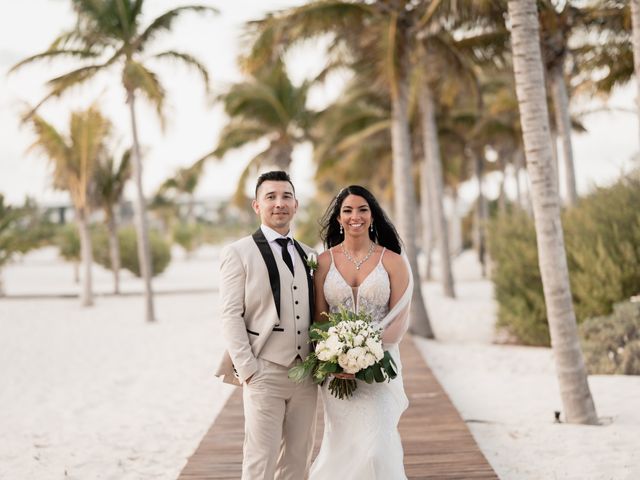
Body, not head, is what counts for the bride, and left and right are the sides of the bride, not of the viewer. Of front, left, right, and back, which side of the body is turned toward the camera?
front

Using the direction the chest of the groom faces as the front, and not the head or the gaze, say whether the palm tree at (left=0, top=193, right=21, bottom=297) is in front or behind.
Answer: behind

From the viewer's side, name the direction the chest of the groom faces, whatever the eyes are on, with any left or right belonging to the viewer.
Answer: facing the viewer and to the right of the viewer

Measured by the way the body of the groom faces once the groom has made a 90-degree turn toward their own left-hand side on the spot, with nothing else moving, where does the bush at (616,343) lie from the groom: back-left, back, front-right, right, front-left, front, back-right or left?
front

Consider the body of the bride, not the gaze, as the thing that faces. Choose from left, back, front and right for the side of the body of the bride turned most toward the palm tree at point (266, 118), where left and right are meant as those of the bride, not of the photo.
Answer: back

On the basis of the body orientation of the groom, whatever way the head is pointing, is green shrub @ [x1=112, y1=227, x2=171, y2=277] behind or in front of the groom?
behind

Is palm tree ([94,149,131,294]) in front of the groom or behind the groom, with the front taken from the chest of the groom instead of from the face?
behind

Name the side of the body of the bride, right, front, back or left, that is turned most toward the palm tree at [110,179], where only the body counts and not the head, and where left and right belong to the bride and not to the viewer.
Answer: back

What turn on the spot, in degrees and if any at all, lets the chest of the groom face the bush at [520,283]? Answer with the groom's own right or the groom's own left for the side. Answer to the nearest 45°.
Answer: approximately 90° to the groom's own left

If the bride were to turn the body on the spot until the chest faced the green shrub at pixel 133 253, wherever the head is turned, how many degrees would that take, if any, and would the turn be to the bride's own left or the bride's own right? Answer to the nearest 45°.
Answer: approximately 180°

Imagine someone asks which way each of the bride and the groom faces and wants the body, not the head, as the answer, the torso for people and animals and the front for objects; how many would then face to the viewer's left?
0

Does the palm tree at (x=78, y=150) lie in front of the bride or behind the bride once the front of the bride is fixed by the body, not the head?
behind

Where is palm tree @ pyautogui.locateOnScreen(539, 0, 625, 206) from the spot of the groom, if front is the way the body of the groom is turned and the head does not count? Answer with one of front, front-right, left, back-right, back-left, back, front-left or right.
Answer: left
